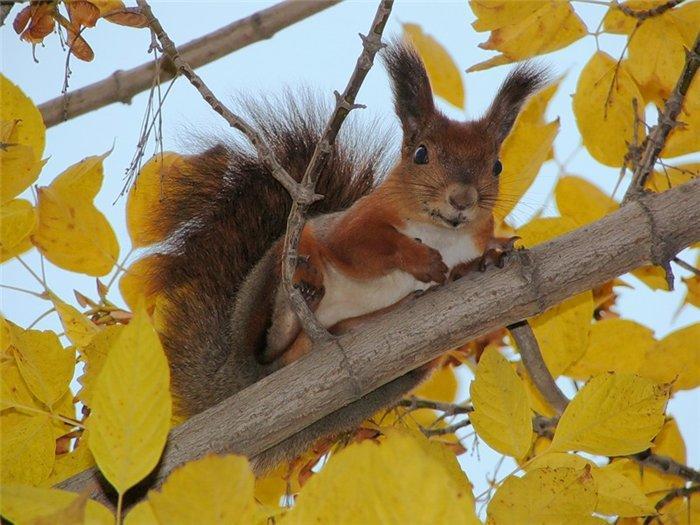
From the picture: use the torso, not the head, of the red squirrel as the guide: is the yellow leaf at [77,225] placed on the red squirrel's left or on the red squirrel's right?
on the red squirrel's right

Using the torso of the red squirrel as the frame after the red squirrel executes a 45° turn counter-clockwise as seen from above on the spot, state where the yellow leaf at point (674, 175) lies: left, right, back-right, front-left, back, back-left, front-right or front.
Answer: front

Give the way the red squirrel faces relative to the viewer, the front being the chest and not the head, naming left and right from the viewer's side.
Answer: facing the viewer and to the right of the viewer

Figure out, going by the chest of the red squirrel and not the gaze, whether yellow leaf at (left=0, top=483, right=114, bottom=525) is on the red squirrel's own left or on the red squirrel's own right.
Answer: on the red squirrel's own right

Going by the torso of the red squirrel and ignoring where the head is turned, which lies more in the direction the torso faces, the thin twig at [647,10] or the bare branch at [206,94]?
the thin twig

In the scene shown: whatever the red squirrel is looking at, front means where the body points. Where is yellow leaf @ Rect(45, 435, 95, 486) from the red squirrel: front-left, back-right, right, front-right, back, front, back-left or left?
right
